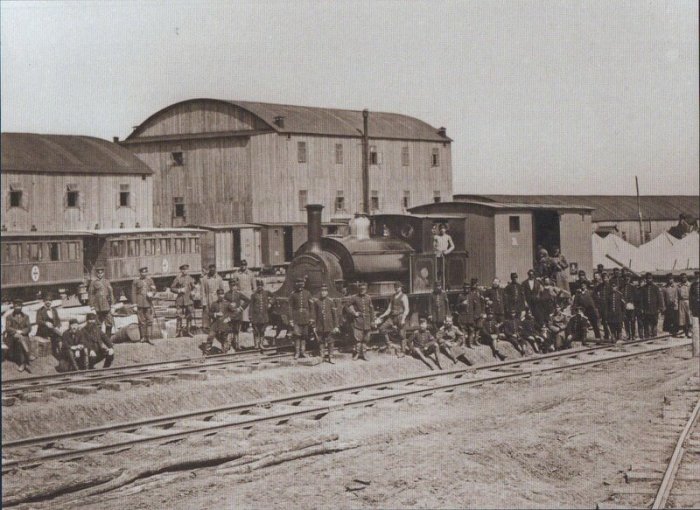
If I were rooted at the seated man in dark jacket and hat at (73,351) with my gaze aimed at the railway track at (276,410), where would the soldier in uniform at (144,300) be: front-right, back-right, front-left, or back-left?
front-left

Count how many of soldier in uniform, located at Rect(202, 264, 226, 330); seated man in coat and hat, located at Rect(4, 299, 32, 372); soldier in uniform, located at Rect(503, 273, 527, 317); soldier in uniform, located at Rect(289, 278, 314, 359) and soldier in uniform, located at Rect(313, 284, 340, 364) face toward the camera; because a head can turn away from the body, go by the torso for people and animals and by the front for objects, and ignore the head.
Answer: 5

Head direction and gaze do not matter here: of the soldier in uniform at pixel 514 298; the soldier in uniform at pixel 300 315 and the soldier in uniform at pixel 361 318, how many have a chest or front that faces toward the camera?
3

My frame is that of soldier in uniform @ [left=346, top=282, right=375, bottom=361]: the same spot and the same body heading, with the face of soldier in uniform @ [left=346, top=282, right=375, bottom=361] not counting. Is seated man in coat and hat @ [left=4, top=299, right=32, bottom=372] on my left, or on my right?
on my right

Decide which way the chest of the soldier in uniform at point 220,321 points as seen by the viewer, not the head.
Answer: toward the camera

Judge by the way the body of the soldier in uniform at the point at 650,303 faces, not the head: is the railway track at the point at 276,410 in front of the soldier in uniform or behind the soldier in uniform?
in front

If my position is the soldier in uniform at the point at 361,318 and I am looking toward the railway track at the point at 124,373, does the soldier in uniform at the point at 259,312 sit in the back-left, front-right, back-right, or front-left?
front-right

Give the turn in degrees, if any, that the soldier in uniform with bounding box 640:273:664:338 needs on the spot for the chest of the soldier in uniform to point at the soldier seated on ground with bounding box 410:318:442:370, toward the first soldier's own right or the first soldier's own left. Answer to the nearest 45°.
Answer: approximately 45° to the first soldier's own right

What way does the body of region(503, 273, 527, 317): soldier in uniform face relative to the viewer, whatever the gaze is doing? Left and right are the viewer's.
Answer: facing the viewer

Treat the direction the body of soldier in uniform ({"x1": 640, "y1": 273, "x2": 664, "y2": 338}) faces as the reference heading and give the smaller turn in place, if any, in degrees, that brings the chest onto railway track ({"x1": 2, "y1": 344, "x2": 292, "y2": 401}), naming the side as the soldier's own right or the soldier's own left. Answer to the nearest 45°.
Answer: approximately 45° to the soldier's own right

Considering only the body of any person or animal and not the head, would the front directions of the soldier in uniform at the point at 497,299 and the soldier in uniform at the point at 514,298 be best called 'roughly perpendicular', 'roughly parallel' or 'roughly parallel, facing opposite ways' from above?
roughly parallel

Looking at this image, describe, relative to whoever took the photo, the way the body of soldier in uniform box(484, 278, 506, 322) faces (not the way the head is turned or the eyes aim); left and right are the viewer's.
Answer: facing the viewer

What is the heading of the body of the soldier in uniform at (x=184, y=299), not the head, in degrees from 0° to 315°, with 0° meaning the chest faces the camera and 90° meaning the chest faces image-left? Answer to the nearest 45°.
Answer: approximately 0°
